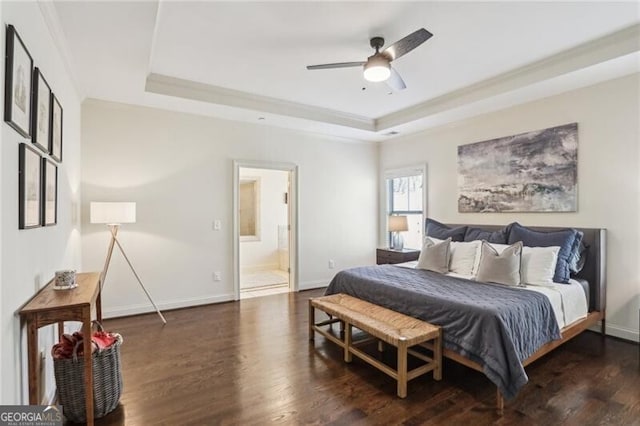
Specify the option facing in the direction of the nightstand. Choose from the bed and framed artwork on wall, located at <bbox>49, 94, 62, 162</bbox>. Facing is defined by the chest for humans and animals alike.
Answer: the framed artwork on wall

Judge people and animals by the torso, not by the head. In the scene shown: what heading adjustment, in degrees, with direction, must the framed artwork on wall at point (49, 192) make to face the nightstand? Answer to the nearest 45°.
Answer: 0° — it already faces it

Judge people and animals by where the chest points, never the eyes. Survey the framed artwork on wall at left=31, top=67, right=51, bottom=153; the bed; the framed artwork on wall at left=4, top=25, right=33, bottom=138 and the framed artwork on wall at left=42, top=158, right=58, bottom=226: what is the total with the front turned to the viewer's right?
3

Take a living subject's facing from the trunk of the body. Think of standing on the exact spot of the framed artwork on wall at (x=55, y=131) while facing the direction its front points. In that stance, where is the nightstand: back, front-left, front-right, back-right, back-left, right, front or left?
front

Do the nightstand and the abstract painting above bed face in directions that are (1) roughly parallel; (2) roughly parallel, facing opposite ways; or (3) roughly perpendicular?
roughly parallel

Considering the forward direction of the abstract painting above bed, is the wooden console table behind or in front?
in front

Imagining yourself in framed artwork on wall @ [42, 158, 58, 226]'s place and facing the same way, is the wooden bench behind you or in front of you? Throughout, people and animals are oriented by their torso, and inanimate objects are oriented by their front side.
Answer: in front

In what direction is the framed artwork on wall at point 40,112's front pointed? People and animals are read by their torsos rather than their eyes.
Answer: to the viewer's right

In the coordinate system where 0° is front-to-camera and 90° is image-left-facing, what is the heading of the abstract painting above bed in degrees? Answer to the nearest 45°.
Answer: approximately 45°

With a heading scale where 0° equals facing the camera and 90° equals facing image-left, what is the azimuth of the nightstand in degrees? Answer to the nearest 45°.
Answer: approximately 45°

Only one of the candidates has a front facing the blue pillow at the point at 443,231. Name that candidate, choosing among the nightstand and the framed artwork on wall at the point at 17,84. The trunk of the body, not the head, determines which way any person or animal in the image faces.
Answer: the framed artwork on wall

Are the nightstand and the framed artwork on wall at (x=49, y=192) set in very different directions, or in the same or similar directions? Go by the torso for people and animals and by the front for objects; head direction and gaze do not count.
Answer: very different directions

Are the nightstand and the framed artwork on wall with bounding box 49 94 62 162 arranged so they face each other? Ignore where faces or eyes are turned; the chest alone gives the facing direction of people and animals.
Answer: yes

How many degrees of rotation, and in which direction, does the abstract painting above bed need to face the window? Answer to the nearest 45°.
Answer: approximately 90° to its right

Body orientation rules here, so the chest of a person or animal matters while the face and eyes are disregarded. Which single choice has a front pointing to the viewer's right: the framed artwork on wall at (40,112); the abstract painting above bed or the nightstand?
the framed artwork on wall

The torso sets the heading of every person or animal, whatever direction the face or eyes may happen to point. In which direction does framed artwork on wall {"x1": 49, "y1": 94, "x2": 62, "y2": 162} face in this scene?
to the viewer's right

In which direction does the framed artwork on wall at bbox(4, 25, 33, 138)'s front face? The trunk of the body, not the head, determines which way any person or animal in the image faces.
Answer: to the viewer's right

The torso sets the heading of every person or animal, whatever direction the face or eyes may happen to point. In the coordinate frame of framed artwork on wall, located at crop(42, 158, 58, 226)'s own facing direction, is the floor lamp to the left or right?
on its left

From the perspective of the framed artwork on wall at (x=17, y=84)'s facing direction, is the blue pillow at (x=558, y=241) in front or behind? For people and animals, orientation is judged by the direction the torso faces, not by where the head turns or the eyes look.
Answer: in front
